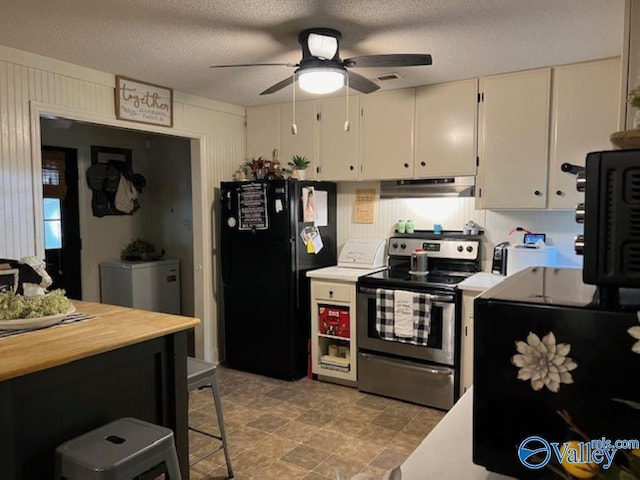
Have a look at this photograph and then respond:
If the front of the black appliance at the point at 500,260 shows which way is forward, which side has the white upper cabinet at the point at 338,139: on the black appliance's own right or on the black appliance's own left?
on the black appliance's own right

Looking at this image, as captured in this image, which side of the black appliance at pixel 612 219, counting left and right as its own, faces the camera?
left

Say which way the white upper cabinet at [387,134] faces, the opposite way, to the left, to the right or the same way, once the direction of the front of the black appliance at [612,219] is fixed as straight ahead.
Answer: to the left

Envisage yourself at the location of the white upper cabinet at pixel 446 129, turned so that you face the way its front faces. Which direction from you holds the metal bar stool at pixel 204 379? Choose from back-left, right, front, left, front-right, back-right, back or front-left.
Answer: front

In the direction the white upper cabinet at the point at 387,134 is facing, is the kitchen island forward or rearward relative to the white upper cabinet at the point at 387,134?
forward

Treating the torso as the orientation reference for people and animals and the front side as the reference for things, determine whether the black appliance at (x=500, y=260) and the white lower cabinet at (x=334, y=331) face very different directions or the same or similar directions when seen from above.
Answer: same or similar directions

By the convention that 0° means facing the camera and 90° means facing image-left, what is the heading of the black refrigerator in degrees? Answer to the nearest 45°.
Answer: approximately 45°

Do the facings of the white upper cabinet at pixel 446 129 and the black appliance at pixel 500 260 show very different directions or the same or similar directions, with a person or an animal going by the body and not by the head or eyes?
same or similar directions

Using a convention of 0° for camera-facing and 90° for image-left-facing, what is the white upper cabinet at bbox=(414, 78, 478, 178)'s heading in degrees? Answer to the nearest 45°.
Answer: approximately 45°

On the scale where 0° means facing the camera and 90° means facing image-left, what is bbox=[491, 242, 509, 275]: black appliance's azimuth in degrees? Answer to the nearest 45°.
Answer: approximately 45°

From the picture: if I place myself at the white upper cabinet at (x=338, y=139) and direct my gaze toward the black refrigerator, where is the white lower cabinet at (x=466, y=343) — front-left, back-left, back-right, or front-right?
back-left

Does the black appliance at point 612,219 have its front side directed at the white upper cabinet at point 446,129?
no

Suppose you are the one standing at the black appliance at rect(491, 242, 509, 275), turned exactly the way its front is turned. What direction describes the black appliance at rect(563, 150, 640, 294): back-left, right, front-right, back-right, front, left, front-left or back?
front-left

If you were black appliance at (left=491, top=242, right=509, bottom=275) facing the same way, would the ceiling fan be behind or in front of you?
in front

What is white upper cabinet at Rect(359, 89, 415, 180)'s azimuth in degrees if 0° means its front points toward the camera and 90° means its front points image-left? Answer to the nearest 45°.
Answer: approximately 45°

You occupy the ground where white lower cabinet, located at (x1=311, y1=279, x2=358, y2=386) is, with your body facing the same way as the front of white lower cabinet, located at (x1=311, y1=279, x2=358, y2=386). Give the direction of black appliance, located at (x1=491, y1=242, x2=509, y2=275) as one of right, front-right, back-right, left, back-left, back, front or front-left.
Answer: back-left

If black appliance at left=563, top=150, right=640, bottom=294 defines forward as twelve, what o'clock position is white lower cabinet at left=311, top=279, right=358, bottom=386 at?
The white lower cabinet is roughly at 2 o'clock from the black appliance.

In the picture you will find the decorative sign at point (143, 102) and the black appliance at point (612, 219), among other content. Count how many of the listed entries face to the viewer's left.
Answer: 1
